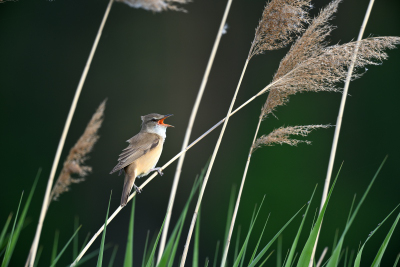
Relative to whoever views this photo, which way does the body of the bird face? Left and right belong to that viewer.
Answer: facing to the right of the viewer
